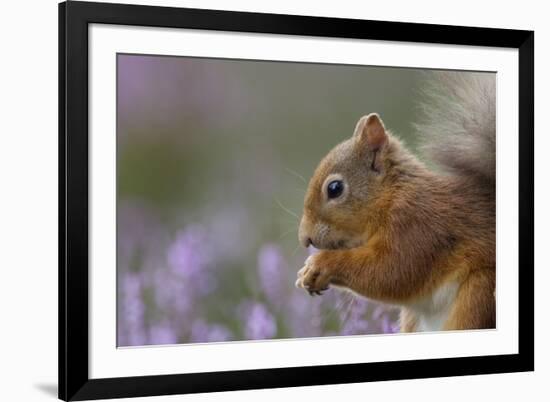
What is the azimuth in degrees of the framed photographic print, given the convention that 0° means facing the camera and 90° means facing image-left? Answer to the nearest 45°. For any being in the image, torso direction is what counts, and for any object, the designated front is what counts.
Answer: approximately 315°
